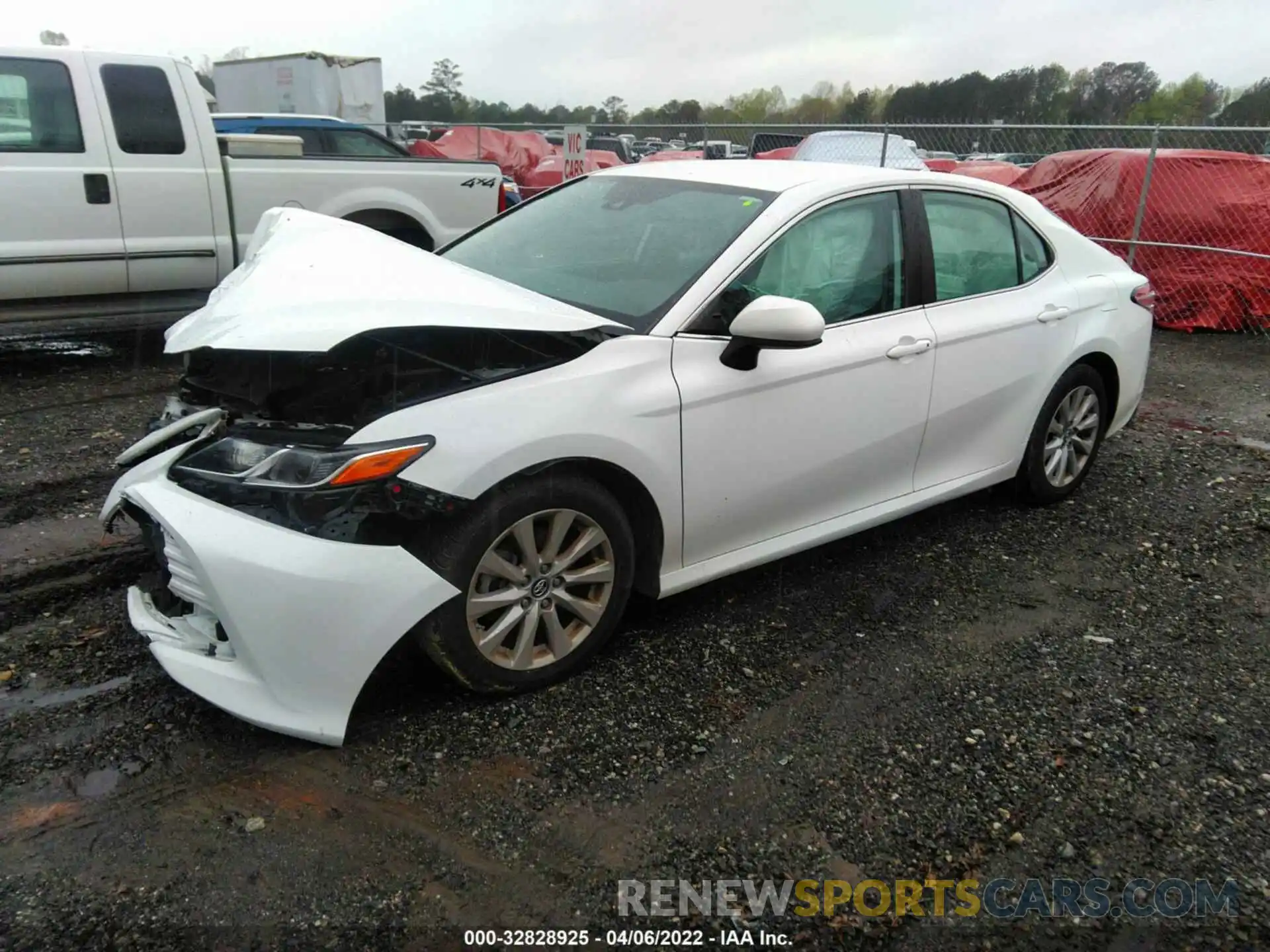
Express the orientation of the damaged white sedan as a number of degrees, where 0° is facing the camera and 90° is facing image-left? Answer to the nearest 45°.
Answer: approximately 45°

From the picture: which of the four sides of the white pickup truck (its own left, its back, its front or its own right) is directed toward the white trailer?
right

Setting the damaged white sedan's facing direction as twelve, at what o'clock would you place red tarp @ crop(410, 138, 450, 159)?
The red tarp is roughly at 4 o'clock from the damaged white sedan.

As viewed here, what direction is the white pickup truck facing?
to the viewer's left

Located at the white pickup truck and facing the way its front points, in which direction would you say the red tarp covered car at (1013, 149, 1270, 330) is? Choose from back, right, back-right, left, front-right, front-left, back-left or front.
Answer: back

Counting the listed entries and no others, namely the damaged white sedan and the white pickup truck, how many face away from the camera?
0

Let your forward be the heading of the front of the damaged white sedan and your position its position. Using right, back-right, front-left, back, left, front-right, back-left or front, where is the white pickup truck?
right

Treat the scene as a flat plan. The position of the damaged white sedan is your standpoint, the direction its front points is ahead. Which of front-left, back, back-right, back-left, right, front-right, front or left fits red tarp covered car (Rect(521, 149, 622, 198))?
back-right

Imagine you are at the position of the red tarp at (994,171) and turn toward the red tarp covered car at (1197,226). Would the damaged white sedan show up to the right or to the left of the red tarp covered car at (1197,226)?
right

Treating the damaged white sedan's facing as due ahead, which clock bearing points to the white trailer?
The white trailer is roughly at 4 o'clock from the damaged white sedan.

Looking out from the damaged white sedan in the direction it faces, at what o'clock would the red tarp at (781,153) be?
The red tarp is roughly at 5 o'clock from the damaged white sedan.
